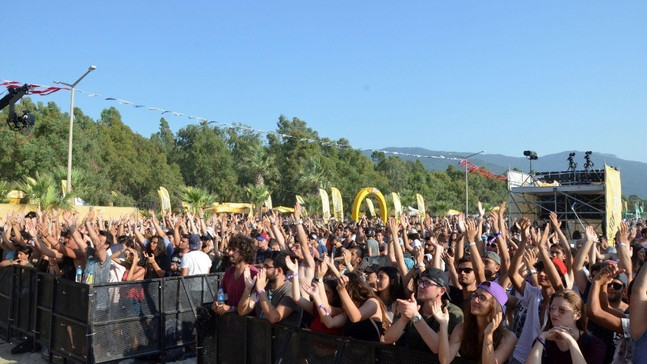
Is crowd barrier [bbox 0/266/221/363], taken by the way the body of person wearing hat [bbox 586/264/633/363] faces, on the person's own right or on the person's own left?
on the person's own right

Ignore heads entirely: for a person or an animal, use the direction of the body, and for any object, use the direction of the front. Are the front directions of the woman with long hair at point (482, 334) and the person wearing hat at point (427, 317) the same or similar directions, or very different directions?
same or similar directions

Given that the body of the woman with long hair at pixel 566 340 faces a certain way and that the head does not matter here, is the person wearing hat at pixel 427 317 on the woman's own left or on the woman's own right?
on the woman's own right

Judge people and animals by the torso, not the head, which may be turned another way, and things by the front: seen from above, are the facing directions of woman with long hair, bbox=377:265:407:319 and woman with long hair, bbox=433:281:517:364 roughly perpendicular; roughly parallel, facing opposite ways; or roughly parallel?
roughly parallel

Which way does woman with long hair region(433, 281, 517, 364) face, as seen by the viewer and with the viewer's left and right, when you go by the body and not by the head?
facing the viewer and to the left of the viewer

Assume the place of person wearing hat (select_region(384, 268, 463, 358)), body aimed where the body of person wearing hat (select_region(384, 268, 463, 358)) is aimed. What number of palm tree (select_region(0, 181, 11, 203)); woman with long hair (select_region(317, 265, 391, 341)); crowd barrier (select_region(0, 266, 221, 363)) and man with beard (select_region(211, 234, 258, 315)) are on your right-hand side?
4
